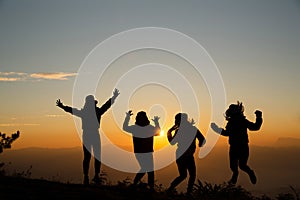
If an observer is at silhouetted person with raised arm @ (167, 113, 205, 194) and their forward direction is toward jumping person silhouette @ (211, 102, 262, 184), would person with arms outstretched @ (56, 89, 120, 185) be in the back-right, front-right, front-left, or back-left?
back-left

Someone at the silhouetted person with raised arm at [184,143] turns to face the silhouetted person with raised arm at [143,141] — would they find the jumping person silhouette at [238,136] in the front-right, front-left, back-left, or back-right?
back-right
